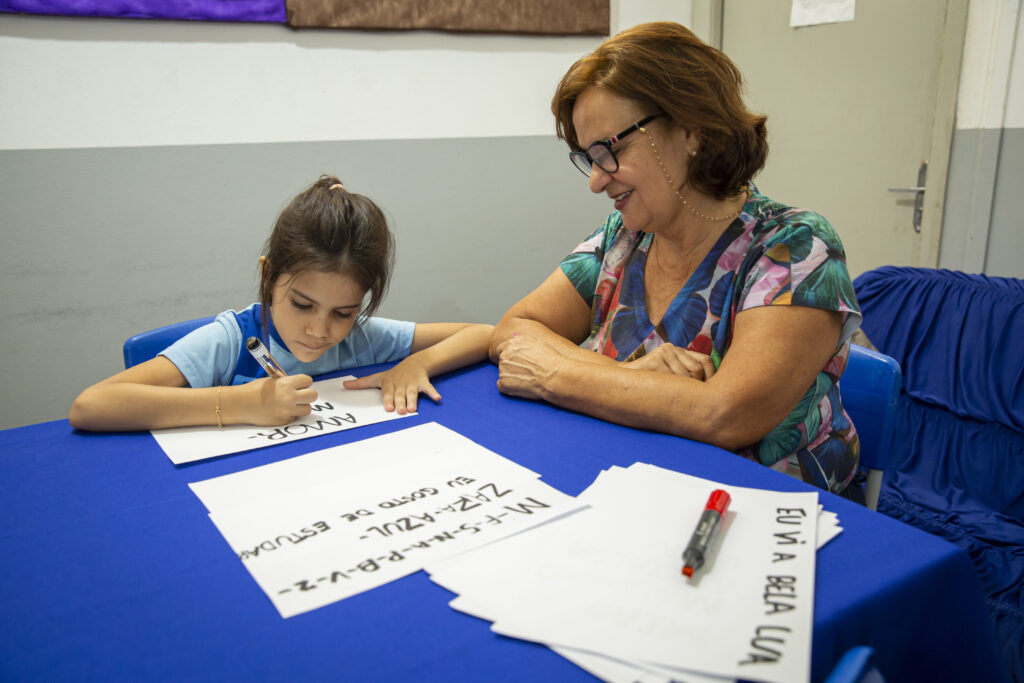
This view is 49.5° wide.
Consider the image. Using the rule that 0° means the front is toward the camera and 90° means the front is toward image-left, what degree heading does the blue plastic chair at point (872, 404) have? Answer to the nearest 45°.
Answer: approximately 45°

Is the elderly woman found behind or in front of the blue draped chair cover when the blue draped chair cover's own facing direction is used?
in front

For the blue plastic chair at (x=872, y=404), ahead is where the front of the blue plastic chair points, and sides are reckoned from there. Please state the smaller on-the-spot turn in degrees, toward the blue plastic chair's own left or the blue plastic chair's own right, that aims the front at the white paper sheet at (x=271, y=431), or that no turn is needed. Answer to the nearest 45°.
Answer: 0° — it already faces it

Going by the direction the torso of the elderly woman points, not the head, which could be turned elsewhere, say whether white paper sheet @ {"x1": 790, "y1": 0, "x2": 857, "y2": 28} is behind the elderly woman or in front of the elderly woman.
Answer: behind

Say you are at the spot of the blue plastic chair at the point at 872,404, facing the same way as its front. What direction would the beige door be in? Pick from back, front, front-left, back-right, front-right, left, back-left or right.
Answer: back-right

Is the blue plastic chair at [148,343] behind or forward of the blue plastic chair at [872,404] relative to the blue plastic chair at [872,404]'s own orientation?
forward

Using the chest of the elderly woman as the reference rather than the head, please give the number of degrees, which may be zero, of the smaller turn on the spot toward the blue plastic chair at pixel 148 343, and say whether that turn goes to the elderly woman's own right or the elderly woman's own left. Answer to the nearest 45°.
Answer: approximately 45° to the elderly woman's own right

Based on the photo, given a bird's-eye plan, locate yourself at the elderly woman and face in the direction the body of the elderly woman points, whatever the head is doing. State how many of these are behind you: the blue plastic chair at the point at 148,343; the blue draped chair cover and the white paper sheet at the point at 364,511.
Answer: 1

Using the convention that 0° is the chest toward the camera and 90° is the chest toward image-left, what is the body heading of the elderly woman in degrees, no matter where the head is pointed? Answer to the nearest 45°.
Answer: approximately 45°

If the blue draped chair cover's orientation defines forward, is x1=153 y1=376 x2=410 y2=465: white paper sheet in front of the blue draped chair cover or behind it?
in front

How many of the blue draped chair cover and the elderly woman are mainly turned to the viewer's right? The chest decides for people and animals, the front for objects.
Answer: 0

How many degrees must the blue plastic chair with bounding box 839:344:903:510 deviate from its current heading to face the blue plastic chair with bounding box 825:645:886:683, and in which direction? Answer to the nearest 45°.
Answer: approximately 45° to its left

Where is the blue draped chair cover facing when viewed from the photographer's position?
facing the viewer and to the left of the viewer

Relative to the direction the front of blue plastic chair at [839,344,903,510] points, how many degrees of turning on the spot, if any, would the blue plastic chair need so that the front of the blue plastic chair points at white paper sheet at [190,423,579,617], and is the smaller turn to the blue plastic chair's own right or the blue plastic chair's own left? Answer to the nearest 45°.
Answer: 0° — it already faces it

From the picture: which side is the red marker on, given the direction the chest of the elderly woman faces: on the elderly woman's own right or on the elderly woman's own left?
on the elderly woman's own left
